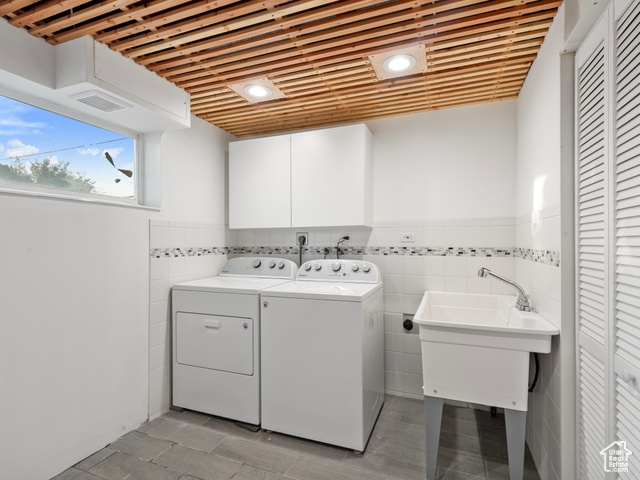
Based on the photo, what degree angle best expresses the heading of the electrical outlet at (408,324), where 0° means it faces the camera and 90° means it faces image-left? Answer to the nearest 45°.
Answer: approximately 0°

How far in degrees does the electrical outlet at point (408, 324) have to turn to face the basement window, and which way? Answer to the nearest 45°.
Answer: approximately 45° to its right

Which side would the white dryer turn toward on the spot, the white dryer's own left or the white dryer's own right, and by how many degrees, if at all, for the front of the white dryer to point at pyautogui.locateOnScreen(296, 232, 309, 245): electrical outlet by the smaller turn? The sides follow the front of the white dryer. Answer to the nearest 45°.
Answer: approximately 180°
